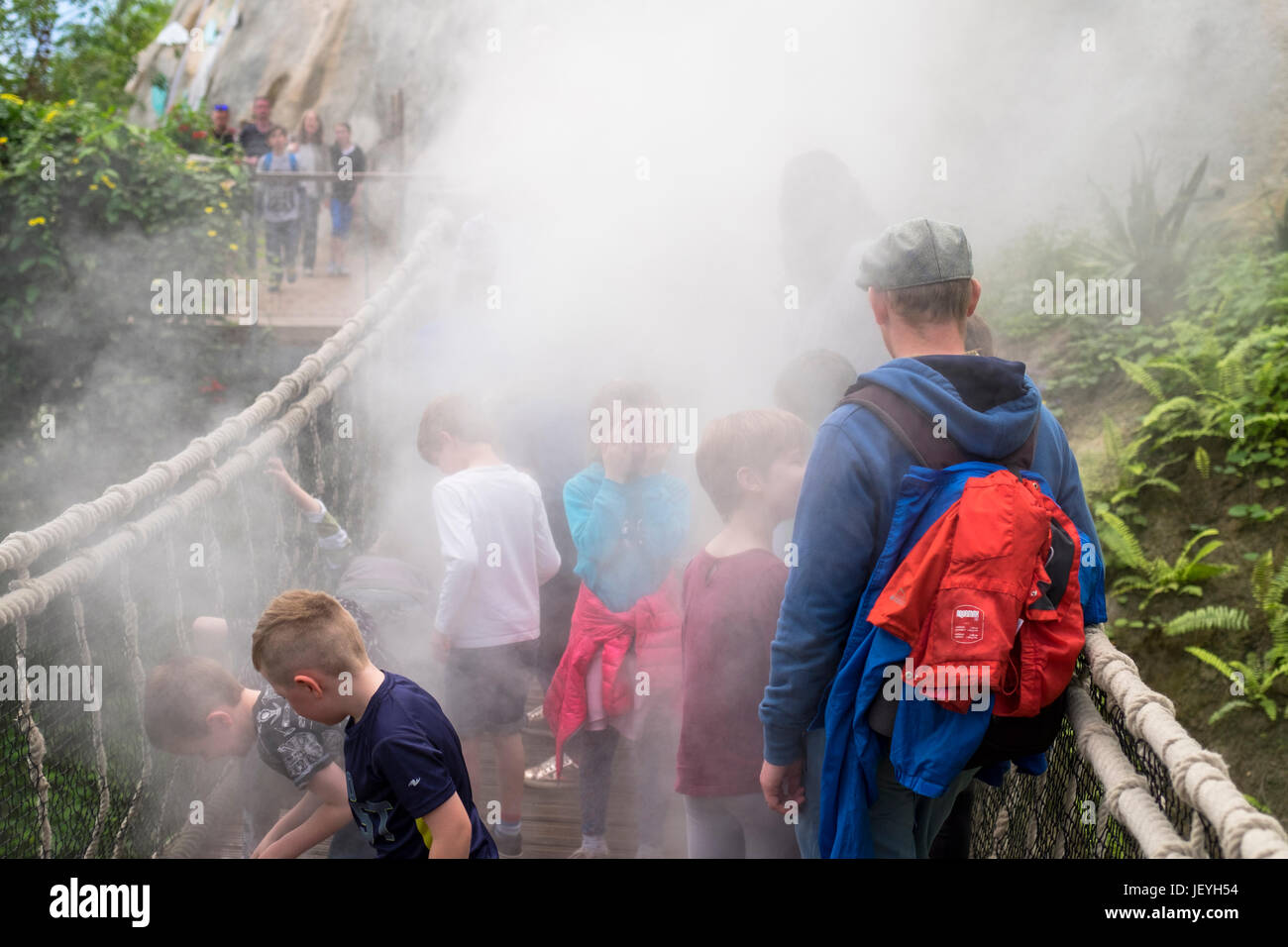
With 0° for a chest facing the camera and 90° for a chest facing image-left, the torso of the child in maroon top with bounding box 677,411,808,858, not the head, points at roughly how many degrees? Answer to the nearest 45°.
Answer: approximately 225°

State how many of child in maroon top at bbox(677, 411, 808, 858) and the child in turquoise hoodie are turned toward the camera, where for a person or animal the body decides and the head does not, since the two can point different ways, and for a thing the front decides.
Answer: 1

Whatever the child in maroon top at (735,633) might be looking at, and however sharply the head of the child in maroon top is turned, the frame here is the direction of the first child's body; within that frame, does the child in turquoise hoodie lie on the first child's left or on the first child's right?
on the first child's left

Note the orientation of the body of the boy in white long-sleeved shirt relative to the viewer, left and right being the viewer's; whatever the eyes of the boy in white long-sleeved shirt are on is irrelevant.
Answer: facing away from the viewer and to the left of the viewer

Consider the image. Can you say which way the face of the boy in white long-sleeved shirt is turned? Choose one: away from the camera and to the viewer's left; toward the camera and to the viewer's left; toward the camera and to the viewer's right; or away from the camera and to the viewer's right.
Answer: away from the camera and to the viewer's left

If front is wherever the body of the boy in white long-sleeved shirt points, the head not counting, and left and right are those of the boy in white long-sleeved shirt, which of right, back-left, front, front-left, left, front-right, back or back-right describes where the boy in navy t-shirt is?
back-left

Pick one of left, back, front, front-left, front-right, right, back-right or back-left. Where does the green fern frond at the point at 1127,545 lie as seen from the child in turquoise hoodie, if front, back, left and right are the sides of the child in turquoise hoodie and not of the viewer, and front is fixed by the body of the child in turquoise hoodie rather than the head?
back-left

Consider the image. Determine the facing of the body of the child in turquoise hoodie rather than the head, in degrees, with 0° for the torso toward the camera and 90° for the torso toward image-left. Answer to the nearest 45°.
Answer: approximately 0°

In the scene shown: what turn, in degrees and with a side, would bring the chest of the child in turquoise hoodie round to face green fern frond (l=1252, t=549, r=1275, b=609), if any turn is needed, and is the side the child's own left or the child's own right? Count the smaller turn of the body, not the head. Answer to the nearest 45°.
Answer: approximately 135° to the child's own left
